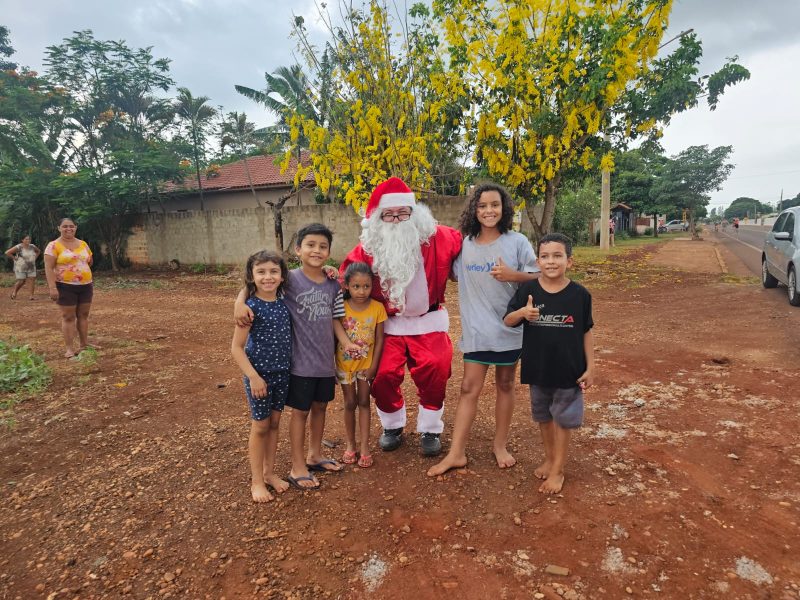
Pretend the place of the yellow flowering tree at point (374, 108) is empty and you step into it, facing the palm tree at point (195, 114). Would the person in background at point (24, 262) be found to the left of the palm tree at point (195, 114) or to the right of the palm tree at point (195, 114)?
left

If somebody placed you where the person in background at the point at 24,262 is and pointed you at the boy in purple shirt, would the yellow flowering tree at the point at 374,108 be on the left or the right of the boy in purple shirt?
left

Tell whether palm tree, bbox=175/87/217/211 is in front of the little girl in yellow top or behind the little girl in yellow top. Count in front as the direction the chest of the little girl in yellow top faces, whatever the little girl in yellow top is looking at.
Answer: behind

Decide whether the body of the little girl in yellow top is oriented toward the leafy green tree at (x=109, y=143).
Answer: no

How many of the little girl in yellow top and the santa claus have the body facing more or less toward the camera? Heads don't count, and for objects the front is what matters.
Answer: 2

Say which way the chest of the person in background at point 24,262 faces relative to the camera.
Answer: toward the camera

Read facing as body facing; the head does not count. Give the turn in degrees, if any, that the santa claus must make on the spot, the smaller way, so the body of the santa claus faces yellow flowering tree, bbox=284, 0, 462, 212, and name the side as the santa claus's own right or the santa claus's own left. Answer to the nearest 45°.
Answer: approximately 180°

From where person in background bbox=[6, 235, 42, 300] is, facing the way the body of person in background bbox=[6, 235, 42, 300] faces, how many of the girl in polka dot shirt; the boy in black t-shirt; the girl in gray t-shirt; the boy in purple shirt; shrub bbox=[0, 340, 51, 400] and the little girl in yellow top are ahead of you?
6

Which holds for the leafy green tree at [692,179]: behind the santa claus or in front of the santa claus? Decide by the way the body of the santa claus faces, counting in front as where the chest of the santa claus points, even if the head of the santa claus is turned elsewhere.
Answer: behind

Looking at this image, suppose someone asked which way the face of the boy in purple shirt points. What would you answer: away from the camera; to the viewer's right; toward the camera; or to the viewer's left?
toward the camera

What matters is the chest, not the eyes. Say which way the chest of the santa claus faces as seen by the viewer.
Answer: toward the camera

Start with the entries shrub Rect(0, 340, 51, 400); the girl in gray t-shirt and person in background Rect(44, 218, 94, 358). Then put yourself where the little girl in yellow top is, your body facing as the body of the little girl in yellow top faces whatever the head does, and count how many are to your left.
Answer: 1

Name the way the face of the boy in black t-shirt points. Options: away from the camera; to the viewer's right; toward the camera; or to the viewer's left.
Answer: toward the camera

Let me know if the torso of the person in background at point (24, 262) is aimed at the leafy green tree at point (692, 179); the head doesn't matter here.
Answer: no

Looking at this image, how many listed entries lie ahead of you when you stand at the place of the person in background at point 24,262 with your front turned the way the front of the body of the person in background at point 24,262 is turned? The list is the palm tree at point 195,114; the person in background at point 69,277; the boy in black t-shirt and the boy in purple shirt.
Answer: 3

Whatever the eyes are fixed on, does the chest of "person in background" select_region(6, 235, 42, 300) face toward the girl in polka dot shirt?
yes

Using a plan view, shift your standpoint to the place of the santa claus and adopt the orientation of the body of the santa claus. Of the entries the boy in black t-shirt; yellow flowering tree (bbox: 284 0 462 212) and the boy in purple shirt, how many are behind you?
1
